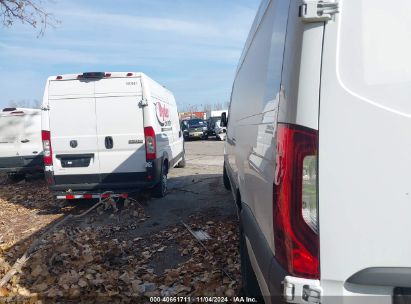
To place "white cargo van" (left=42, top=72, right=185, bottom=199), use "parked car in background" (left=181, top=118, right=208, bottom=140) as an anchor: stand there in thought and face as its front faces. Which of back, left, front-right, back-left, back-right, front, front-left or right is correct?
front

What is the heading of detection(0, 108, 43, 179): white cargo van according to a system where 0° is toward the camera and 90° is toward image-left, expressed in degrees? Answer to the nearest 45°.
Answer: approximately 180°

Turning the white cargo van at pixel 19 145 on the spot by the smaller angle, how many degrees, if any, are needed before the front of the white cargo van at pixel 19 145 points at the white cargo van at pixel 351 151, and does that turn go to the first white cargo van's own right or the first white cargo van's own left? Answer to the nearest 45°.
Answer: approximately 180°

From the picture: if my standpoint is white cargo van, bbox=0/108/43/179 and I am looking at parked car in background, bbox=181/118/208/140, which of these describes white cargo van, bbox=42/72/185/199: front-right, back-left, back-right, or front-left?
back-right

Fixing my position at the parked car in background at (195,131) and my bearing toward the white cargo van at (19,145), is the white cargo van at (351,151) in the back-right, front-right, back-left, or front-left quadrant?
front-left

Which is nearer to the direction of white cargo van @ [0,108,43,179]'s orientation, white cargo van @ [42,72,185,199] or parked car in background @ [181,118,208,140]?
the parked car in background

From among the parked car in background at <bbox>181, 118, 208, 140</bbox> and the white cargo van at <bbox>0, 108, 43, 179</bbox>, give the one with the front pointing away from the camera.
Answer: the white cargo van

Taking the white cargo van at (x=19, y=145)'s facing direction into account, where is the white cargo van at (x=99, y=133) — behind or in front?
behind

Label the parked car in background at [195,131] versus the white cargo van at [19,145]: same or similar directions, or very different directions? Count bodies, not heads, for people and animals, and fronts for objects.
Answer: very different directions

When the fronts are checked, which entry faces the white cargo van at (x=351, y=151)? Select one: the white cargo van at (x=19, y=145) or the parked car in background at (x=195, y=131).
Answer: the parked car in background

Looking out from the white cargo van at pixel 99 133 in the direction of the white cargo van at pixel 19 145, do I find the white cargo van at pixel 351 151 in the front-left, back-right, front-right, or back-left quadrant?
back-left

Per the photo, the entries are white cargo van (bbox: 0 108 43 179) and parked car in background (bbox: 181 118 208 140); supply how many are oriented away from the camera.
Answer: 1

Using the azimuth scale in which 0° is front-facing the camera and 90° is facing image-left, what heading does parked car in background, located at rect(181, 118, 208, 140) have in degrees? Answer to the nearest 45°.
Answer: approximately 0°

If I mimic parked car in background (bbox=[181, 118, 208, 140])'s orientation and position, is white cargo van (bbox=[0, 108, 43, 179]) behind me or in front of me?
in front

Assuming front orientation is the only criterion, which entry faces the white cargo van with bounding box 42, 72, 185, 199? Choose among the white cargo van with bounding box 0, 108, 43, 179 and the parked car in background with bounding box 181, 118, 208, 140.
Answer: the parked car in background
